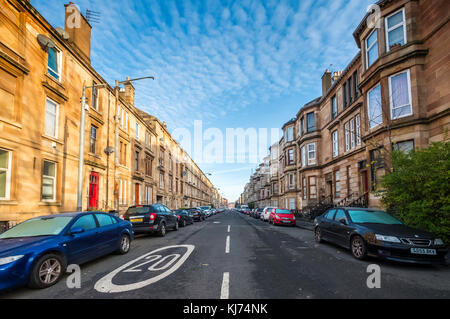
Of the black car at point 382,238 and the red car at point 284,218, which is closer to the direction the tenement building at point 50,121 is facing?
the black car

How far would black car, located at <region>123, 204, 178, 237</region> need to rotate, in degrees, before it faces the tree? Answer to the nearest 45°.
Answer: approximately 90° to its right

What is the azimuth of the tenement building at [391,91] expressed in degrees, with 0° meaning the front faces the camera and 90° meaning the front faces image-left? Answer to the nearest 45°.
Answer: approximately 45°

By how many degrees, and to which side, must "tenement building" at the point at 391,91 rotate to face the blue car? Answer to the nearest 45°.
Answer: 0° — it already faces it

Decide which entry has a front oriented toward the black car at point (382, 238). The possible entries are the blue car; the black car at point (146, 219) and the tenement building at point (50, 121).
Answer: the tenement building

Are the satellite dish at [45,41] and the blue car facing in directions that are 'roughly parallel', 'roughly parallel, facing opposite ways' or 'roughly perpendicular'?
roughly perpendicular

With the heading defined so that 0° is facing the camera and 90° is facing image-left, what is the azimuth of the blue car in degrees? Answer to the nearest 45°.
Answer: approximately 45°

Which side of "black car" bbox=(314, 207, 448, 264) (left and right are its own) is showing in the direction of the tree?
left

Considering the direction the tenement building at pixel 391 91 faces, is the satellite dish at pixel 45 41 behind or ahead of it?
ahead

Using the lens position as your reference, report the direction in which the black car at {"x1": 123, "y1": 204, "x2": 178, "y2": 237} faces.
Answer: facing away from the viewer and to the right of the viewer

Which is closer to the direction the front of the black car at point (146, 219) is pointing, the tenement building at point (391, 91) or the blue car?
the tenement building

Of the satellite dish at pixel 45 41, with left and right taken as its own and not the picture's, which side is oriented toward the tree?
front
